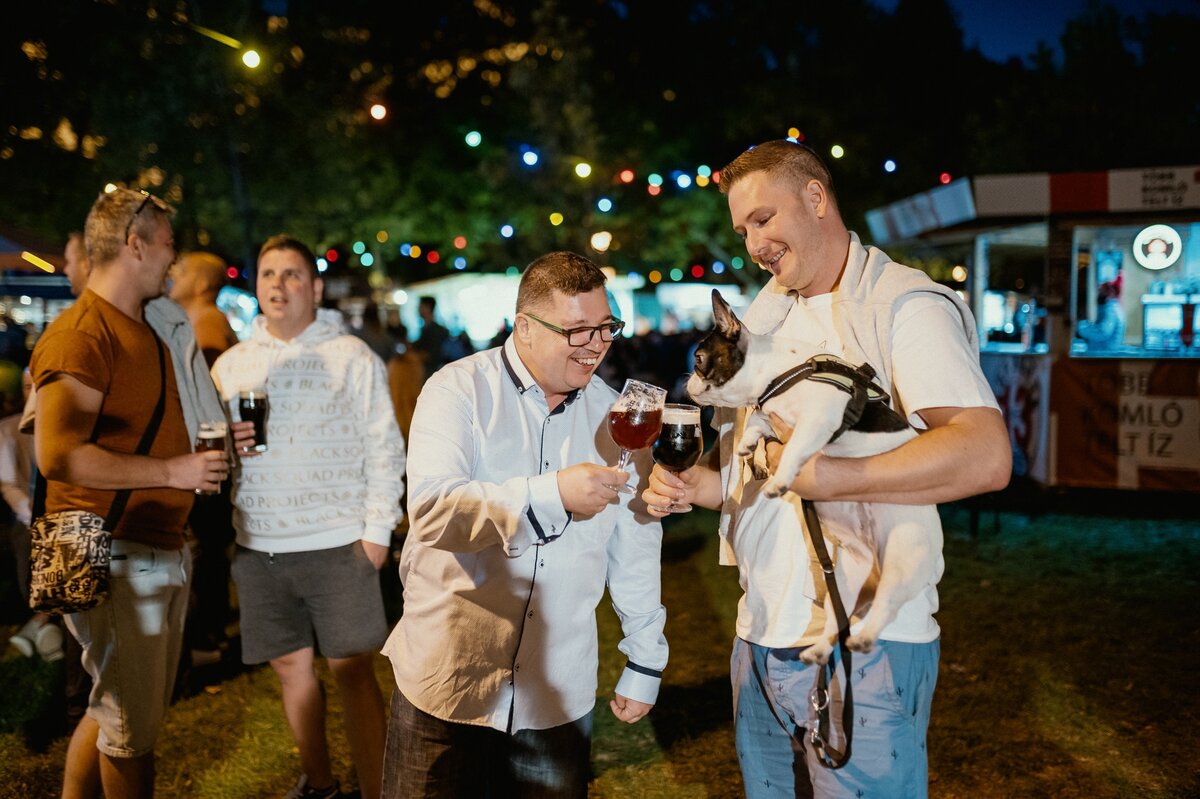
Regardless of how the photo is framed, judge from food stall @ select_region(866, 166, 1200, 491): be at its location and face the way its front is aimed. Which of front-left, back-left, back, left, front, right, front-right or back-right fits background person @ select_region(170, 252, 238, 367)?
front-right

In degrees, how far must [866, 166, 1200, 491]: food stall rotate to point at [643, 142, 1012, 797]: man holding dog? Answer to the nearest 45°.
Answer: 0° — it already faces them

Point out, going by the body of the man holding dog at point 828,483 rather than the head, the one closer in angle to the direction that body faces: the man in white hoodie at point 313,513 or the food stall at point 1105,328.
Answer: the man in white hoodie

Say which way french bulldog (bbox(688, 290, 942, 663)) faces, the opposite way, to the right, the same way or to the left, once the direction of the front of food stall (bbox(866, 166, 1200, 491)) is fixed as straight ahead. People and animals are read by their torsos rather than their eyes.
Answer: to the right

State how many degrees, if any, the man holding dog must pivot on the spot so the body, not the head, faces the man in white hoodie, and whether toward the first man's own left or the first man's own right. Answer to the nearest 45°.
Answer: approximately 90° to the first man's own right

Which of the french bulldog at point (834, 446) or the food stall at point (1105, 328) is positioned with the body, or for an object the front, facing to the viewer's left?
the french bulldog

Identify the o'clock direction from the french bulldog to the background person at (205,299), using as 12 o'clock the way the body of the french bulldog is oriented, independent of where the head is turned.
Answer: The background person is roughly at 1 o'clock from the french bulldog.

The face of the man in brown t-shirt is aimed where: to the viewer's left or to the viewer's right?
to the viewer's right

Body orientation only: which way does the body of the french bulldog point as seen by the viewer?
to the viewer's left

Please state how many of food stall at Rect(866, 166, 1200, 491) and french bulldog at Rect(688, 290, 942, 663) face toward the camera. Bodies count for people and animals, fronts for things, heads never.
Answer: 1
